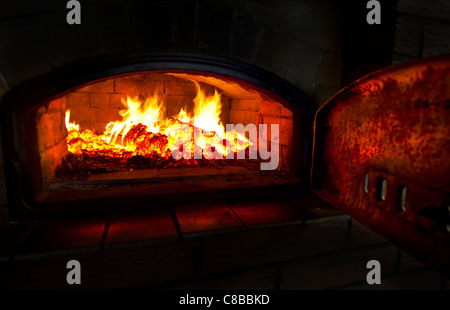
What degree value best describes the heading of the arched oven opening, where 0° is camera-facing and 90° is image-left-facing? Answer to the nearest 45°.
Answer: approximately 0°
